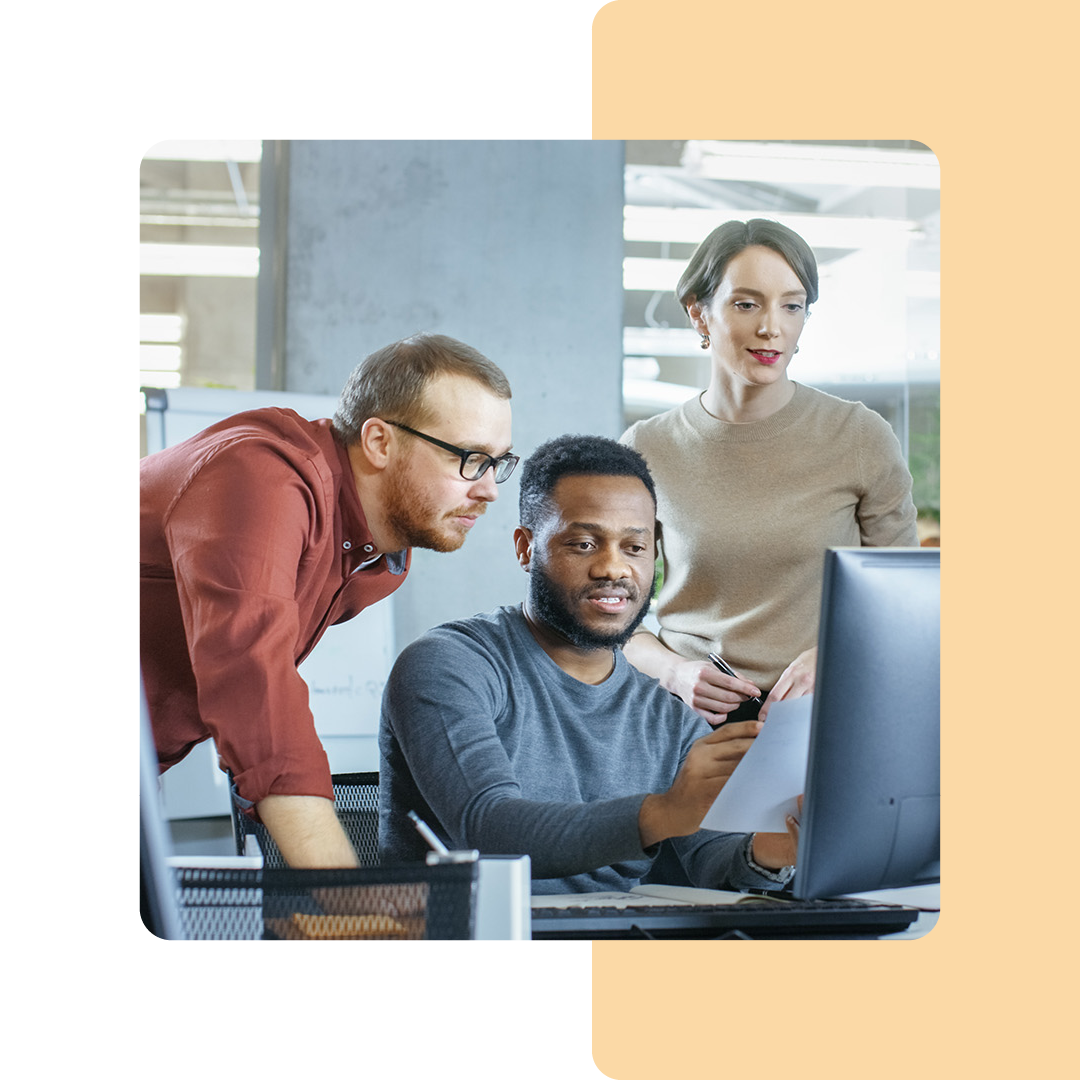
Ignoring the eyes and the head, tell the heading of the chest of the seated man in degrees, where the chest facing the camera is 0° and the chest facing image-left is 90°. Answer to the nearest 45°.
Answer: approximately 315°

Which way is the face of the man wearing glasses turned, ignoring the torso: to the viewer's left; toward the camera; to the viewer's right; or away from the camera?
to the viewer's right

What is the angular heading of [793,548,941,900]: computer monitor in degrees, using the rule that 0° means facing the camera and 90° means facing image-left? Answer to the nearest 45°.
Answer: approximately 135°

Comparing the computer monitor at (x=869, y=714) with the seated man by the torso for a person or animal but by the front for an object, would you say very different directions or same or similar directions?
very different directions

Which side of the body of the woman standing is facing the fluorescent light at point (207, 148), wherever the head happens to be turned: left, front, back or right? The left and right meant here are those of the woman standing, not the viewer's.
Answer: right

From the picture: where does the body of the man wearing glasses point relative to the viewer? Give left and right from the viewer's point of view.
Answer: facing to the right of the viewer

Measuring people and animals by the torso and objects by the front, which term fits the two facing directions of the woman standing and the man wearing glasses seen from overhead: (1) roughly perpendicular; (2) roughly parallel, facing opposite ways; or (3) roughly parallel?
roughly perpendicular
